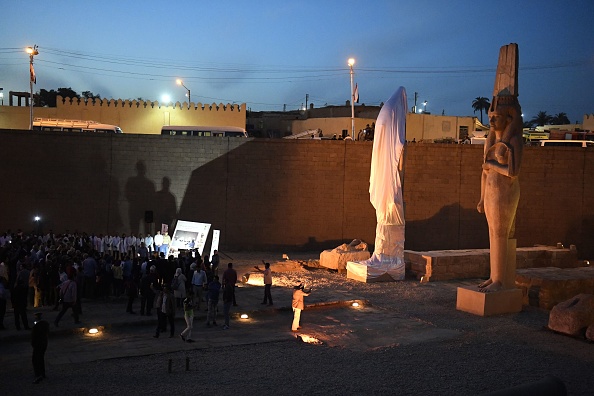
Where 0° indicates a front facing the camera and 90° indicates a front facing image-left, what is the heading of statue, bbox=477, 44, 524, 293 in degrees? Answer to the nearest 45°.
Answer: approximately 45°

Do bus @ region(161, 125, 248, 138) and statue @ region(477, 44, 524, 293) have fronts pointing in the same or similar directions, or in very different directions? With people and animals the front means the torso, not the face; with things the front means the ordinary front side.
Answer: very different directions

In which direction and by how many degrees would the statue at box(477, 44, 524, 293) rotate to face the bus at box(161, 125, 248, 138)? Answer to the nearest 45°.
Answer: approximately 90° to its right

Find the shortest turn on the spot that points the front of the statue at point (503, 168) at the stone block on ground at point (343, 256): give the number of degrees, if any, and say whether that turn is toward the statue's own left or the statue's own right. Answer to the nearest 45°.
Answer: approximately 90° to the statue's own right

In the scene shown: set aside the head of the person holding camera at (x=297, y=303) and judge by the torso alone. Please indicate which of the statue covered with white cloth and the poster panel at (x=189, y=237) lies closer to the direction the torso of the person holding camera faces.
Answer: the statue covered with white cloth
